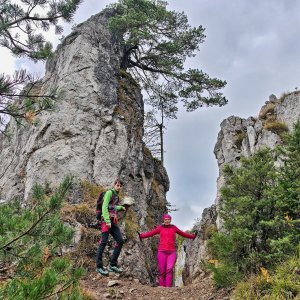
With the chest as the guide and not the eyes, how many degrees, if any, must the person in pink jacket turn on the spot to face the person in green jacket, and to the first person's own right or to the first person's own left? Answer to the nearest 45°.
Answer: approximately 45° to the first person's own right

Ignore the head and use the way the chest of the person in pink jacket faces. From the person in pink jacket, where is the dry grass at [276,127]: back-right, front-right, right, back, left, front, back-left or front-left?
back-left

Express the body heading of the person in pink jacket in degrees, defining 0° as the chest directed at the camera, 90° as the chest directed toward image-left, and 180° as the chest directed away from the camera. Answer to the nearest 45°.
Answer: approximately 0°

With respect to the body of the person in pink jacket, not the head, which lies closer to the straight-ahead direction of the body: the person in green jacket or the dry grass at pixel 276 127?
the person in green jacket
